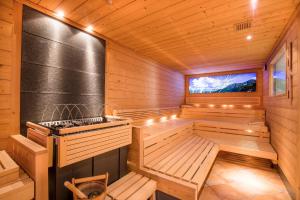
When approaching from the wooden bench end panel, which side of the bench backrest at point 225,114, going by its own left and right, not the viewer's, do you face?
front

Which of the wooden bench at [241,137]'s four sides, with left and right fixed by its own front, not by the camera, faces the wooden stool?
front

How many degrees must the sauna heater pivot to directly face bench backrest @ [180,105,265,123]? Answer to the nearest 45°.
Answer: approximately 45° to its left

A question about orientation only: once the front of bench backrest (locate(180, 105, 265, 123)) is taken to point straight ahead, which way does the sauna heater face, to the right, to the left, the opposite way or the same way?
to the left

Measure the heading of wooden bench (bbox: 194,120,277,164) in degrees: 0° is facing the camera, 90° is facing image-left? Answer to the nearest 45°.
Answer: approximately 0°

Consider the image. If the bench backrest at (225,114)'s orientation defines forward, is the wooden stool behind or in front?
in front

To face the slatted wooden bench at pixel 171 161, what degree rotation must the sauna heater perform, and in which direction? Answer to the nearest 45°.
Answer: approximately 45° to its left

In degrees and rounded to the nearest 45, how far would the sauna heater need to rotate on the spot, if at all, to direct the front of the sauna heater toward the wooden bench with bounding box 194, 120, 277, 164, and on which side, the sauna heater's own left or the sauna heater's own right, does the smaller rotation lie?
approximately 45° to the sauna heater's own left

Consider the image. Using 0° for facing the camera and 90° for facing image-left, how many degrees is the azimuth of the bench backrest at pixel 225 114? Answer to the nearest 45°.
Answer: approximately 0°

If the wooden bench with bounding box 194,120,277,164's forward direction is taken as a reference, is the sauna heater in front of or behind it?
in front

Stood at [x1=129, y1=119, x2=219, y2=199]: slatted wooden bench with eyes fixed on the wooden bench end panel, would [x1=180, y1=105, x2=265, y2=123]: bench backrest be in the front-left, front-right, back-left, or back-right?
back-right

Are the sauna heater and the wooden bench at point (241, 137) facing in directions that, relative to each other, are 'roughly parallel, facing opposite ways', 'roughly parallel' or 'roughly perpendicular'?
roughly perpendicular
